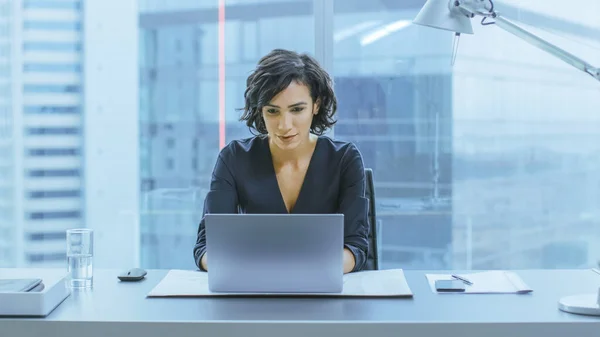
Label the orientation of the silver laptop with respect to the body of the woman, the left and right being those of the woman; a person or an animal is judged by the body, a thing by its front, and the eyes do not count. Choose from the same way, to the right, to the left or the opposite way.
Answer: the opposite way

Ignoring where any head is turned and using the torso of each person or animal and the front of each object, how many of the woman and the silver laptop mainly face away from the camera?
1

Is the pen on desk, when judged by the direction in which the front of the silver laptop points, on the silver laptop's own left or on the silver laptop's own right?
on the silver laptop's own right

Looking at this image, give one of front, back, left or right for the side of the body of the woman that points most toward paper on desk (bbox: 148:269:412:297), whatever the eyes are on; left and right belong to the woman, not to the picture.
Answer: front

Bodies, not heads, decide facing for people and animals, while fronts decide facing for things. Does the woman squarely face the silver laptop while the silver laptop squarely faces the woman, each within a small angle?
yes

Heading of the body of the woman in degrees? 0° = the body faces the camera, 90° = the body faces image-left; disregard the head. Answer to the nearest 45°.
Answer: approximately 0°

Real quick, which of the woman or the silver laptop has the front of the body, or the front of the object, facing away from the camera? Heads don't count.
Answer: the silver laptop

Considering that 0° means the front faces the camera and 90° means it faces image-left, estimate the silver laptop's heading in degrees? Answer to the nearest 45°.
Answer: approximately 180°

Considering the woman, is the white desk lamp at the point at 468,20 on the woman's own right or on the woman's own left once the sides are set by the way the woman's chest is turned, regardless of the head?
on the woman's own left

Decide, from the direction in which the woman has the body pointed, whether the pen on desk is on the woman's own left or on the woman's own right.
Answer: on the woman's own left
